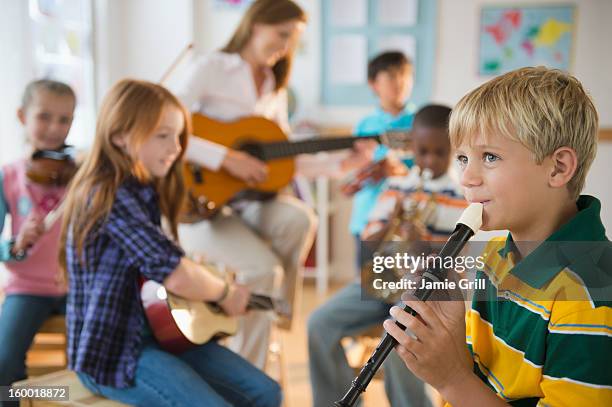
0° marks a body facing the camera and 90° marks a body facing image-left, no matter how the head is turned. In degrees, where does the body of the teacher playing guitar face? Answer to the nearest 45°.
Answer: approximately 315°

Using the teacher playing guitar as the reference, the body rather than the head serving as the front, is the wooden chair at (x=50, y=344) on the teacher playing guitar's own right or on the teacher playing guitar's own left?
on the teacher playing guitar's own right
